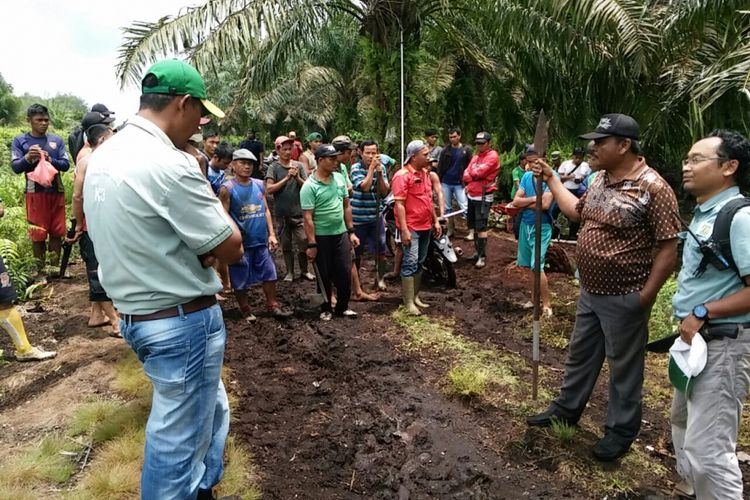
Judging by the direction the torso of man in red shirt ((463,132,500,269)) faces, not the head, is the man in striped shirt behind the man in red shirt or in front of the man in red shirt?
in front

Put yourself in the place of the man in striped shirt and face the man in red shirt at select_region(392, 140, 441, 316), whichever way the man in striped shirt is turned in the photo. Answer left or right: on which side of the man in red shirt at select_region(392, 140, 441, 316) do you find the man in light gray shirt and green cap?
right

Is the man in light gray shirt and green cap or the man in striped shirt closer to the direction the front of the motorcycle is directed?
the man in light gray shirt and green cap

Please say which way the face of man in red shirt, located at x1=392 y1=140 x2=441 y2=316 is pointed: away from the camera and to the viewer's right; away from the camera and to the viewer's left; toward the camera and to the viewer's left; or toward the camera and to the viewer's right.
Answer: toward the camera and to the viewer's right

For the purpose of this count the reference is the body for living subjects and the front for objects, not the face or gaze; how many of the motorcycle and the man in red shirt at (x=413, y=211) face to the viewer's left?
0

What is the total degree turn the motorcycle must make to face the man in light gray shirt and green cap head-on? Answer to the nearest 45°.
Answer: approximately 45° to its right

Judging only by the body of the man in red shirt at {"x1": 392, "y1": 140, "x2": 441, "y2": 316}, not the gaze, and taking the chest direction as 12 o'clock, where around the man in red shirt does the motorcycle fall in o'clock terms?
The motorcycle is roughly at 8 o'clock from the man in red shirt.

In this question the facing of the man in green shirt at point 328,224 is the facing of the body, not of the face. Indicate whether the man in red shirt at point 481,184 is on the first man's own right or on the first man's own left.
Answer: on the first man's own left

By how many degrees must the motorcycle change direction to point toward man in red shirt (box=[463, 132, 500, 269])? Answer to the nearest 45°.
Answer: approximately 90° to its left

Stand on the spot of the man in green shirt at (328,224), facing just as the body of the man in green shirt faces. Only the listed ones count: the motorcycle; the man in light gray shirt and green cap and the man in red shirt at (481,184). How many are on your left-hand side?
2

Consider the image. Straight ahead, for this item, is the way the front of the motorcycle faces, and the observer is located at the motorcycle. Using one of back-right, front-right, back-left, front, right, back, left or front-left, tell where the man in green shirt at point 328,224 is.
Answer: right
